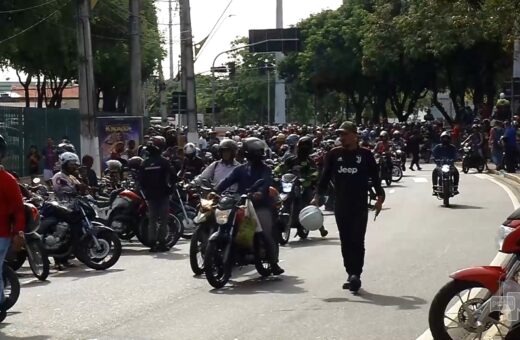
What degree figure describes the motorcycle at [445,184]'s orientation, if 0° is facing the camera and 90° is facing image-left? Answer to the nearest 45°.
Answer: approximately 0°

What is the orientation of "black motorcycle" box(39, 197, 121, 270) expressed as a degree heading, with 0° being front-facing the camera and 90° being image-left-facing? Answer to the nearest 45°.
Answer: approximately 315°

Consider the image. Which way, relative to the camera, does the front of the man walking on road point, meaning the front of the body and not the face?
toward the camera

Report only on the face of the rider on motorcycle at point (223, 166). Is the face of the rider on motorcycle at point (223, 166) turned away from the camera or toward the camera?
toward the camera

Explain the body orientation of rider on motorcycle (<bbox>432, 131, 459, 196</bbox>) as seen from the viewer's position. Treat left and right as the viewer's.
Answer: facing the viewer

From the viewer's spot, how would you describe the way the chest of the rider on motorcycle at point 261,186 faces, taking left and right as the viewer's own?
facing the viewer and to the left of the viewer

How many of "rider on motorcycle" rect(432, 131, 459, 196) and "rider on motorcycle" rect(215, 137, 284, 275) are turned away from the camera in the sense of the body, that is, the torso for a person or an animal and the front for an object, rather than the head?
0
